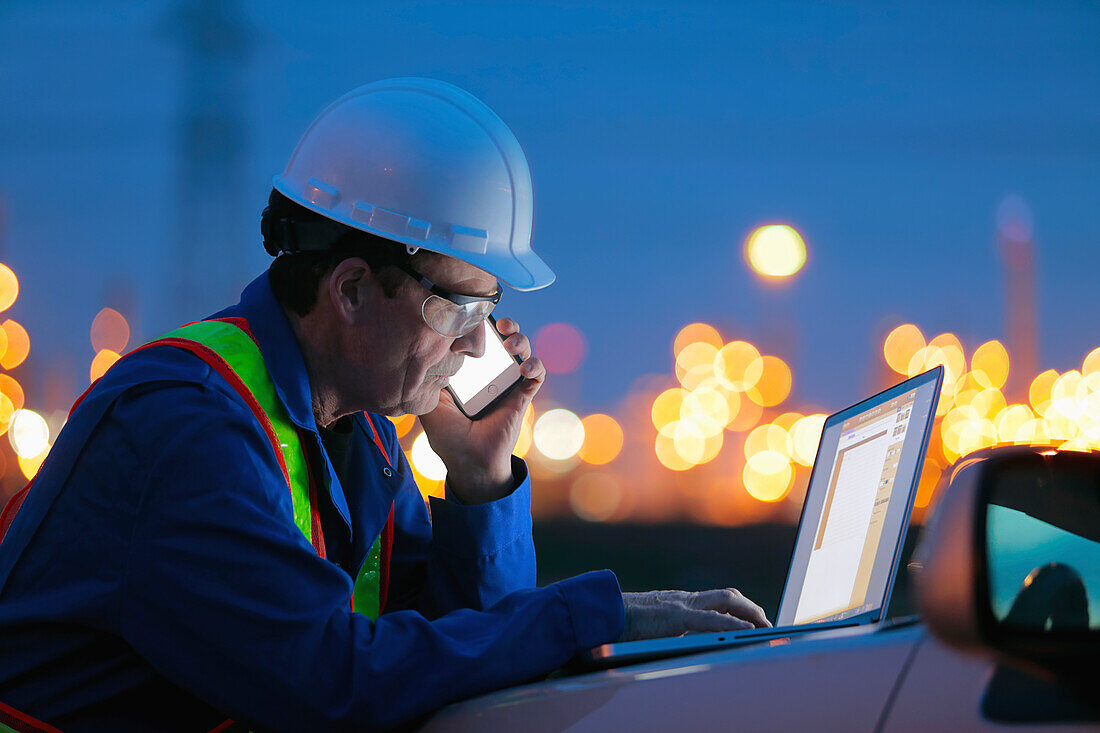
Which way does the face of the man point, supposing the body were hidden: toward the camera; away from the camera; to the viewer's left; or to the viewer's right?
to the viewer's right

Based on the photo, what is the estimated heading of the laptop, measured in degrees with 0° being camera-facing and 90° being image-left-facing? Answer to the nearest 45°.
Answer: approximately 90°

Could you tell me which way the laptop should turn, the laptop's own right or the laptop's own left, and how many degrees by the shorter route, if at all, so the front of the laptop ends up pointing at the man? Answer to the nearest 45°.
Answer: approximately 45° to the laptop's own left
